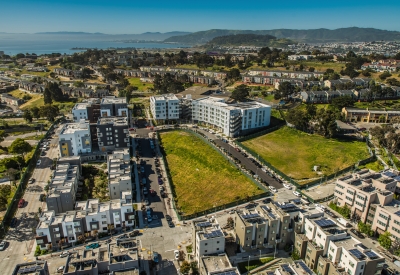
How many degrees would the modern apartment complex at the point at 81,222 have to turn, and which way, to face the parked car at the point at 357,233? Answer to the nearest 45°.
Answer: approximately 90° to its left

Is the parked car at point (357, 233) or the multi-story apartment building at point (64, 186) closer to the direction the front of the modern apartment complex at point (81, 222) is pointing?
the parked car

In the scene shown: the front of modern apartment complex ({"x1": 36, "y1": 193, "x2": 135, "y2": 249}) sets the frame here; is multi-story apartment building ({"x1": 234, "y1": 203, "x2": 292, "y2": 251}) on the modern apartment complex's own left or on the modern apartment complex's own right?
on the modern apartment complex's own left

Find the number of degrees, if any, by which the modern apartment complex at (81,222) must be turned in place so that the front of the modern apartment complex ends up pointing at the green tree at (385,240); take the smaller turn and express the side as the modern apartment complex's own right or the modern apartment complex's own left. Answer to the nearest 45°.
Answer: approximately 45° to the modern apartment complex's own left

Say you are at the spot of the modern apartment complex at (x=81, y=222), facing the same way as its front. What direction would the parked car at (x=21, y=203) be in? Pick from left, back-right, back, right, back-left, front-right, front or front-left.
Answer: back-right

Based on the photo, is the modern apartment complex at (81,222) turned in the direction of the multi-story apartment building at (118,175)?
no

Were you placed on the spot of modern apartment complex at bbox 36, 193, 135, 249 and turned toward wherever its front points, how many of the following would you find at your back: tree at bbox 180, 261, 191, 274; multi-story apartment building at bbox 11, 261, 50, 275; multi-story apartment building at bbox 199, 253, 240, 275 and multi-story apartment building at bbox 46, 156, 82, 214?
1

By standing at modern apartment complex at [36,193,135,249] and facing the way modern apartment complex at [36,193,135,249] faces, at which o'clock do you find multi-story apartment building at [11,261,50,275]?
The multi-story apartment building is roughly at 1 o'clock from the modern apartment complex.

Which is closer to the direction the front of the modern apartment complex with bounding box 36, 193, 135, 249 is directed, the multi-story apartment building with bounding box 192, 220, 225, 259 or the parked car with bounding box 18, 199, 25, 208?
the multi-story apartment building

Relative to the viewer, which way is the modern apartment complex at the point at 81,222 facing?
toward the camera

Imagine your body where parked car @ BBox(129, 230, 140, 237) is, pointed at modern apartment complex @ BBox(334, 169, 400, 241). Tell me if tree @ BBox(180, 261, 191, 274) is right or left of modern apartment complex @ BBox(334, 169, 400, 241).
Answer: right

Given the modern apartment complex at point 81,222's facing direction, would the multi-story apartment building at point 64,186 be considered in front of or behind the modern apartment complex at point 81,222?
behind

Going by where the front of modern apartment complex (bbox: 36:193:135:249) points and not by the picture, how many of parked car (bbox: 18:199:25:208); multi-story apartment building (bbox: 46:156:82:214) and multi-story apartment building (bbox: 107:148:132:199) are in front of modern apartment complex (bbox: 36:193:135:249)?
0

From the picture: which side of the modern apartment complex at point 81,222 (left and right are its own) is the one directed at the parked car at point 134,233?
left

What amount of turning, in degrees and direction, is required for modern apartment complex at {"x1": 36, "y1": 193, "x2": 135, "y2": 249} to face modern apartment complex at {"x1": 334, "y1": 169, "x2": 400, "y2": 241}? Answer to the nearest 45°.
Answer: approximately 90° to its left

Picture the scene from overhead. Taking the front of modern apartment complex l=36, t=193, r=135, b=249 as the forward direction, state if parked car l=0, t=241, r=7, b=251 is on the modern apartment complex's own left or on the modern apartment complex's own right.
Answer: on the modern apartment complex's own right

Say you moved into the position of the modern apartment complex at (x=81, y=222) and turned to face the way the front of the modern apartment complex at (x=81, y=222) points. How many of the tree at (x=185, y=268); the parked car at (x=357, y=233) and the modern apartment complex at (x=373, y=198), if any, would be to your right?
0

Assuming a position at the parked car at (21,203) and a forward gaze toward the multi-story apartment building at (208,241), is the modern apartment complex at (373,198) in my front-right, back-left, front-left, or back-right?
front-left

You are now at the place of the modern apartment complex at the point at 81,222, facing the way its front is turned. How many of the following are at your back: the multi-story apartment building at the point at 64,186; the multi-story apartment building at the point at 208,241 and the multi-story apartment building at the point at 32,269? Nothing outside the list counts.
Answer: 1

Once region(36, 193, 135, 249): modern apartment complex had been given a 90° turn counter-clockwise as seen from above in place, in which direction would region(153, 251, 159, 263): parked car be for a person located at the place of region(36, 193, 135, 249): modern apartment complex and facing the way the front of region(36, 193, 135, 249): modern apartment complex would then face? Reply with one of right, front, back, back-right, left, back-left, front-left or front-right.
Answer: front-right
